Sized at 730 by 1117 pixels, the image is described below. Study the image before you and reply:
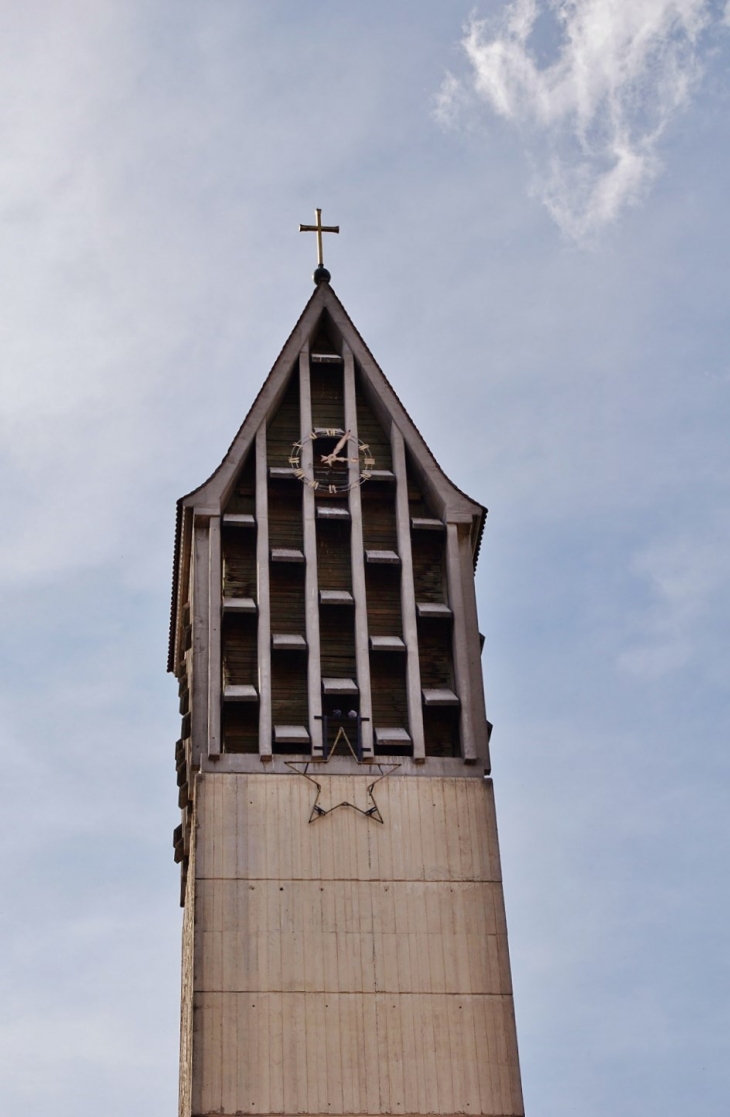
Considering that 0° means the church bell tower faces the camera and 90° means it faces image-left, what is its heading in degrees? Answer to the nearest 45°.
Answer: approximately 0°
